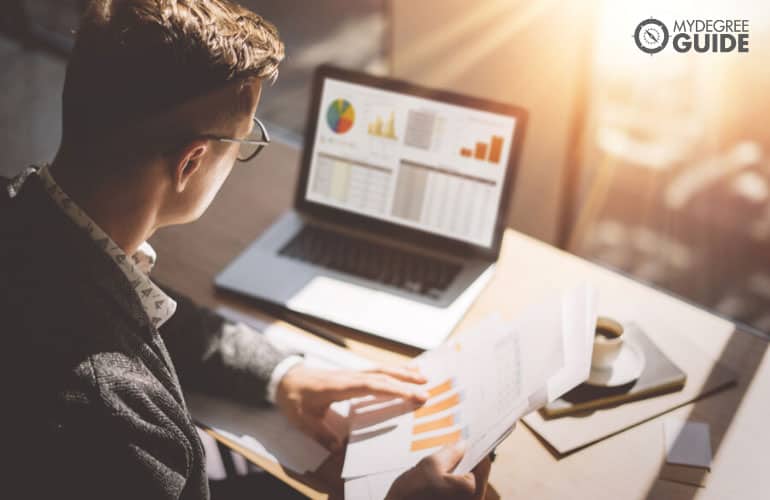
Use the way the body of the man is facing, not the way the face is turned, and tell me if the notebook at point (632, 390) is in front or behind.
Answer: in front

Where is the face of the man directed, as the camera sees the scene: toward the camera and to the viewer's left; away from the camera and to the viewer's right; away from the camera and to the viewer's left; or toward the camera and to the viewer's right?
away from the camera and to the viewer's right

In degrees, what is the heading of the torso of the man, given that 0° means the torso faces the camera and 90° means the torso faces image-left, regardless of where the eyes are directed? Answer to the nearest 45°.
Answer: approximately 225°

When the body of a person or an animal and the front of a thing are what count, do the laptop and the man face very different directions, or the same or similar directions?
very different directions

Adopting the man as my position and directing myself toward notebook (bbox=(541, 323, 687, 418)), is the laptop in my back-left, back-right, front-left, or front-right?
front-left

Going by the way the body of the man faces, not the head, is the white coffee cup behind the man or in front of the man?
in front

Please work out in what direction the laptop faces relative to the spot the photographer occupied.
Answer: facing the viewer and to the left of the viewer
